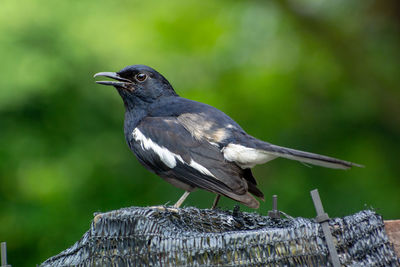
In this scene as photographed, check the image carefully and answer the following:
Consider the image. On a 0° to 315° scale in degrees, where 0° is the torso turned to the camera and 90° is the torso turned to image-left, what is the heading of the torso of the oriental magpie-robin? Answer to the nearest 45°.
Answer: approximately 90°
